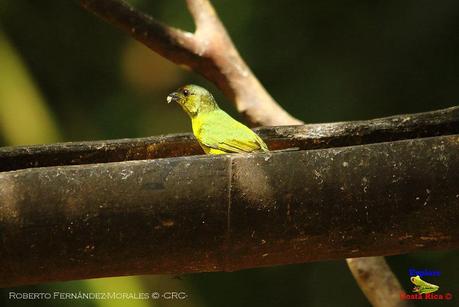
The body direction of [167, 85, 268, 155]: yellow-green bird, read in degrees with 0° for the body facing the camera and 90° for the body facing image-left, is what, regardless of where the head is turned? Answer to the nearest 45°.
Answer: approximately 90°
